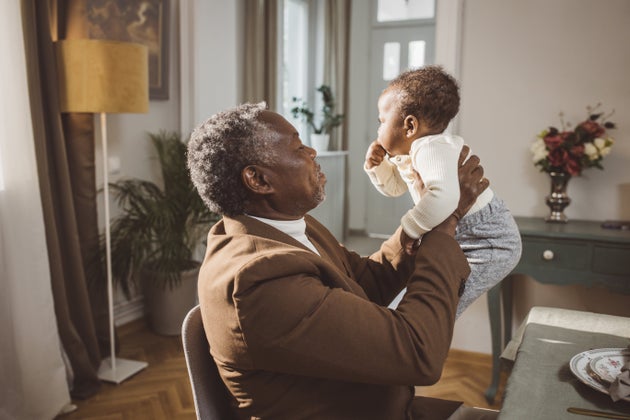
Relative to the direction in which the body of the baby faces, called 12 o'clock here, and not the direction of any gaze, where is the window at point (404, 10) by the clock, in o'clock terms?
The window is roughly at 3 o'clock from the baby.

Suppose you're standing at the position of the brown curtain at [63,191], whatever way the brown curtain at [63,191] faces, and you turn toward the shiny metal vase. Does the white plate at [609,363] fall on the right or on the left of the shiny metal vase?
right

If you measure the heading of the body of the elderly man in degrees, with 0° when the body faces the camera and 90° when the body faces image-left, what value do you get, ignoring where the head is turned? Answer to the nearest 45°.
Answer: approximately 270°

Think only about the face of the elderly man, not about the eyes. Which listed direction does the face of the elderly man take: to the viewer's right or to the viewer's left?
to the viewer's right

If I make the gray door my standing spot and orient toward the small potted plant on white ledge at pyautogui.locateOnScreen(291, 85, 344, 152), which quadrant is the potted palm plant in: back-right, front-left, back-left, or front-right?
front-left

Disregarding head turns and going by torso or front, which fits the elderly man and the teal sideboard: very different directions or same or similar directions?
very different directions

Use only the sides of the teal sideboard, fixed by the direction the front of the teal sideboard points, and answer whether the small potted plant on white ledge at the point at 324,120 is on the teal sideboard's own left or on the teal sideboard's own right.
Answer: on the teal sideboard's own right

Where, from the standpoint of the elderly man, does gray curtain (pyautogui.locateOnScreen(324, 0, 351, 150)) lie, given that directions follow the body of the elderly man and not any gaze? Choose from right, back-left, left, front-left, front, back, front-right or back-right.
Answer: left

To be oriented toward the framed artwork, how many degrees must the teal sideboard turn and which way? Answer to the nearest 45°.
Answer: approximately 45° to its right

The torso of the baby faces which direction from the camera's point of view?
to the viewer's left

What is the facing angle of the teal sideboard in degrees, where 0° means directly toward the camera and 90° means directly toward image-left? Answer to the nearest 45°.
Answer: approximately 45°

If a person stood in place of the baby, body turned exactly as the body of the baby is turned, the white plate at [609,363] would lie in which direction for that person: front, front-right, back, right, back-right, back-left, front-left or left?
back-left
